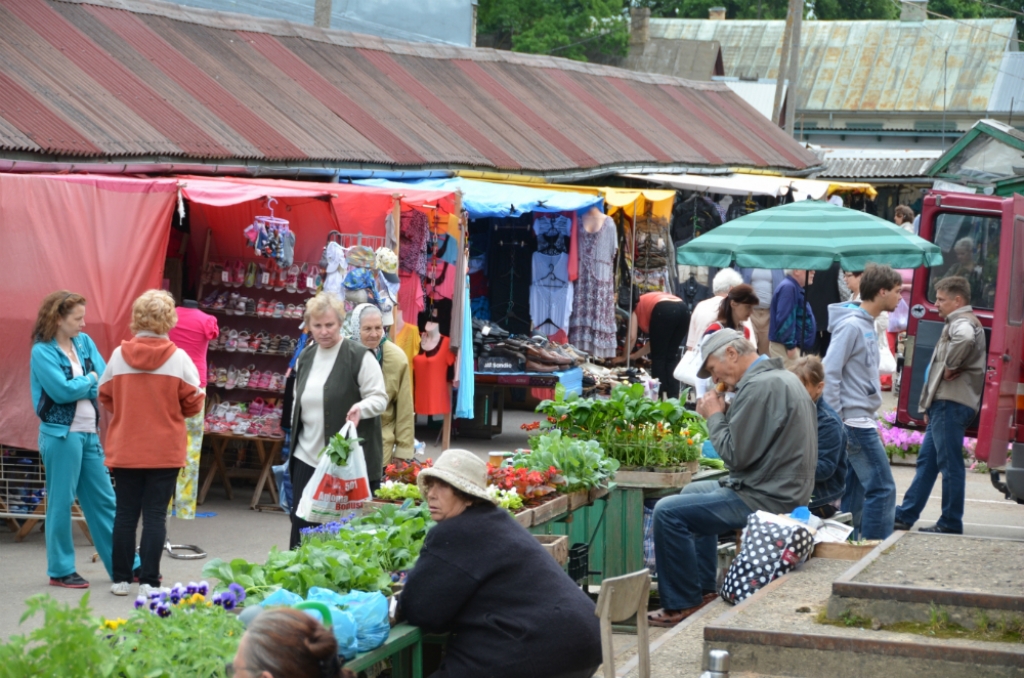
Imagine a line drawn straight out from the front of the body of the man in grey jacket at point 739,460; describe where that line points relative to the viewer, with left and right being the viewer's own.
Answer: facing to the left of the viewer

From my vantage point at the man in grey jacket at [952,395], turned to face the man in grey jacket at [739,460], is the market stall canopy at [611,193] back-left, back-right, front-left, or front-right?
back-right

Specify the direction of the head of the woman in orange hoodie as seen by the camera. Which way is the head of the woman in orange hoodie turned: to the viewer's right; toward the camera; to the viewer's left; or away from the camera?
away from the camera

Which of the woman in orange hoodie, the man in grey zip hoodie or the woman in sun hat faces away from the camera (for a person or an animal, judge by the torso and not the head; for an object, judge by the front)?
the woman in orange hoodie

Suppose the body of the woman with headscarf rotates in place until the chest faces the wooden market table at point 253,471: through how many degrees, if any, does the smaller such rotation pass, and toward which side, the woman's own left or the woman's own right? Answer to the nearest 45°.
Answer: approximately 90° to the woman's own right

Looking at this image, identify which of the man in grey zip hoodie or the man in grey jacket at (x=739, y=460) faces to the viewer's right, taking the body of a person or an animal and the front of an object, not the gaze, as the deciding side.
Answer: the man in grey zip hoodie

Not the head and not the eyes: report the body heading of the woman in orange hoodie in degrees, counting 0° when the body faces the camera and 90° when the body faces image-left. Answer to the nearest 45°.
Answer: approximately 180°

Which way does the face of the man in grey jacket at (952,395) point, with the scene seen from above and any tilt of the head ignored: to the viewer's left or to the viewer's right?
to the viewer's left

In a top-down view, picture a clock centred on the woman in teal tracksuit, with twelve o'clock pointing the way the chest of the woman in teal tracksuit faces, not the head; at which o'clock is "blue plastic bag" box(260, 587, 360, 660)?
The blue plastic bag is roughly at 1 o'clock from the woman in teal tracksuit.

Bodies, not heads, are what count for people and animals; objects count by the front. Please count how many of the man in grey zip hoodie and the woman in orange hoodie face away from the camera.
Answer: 1

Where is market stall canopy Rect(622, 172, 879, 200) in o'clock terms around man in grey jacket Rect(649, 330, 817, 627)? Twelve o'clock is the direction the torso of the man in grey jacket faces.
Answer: The market stall canopy is roughly at 3 o'clock from the man in grey jacket.
